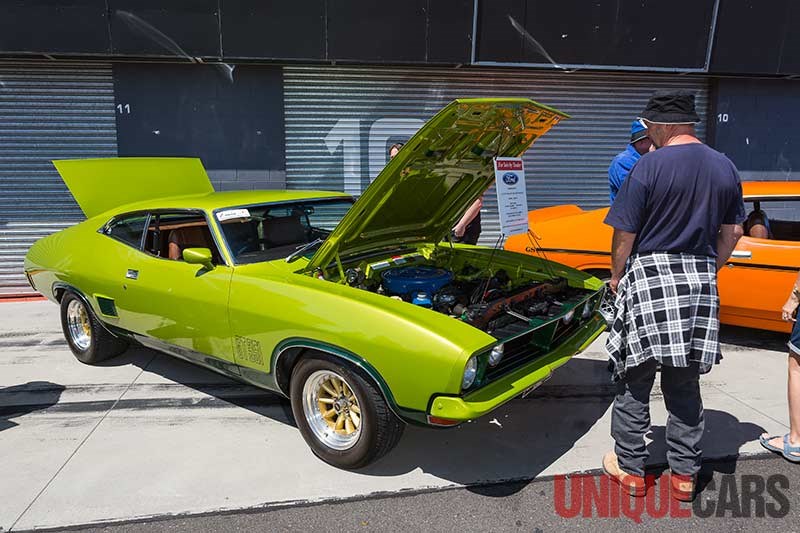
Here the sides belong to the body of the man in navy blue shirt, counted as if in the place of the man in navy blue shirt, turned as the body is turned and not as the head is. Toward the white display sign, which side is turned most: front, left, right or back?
front

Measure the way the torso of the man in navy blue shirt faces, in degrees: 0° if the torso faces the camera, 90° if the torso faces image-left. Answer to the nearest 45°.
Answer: approximately 135°

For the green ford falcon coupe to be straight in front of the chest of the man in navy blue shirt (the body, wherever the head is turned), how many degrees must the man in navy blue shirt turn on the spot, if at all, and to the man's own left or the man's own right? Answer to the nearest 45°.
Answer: approximately 45° to the man's own left

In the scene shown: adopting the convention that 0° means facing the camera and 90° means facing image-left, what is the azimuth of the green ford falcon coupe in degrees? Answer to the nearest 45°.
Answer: approximately 315°

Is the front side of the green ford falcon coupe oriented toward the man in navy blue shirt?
yes

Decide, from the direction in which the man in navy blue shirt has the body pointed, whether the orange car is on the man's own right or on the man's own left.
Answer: on the man's own right

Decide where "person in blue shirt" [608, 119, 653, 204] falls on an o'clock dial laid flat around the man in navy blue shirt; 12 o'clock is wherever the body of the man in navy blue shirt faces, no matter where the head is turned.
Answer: The person in blue shirt is roughly at 1 o'clock from the man in navy blue shirt.
